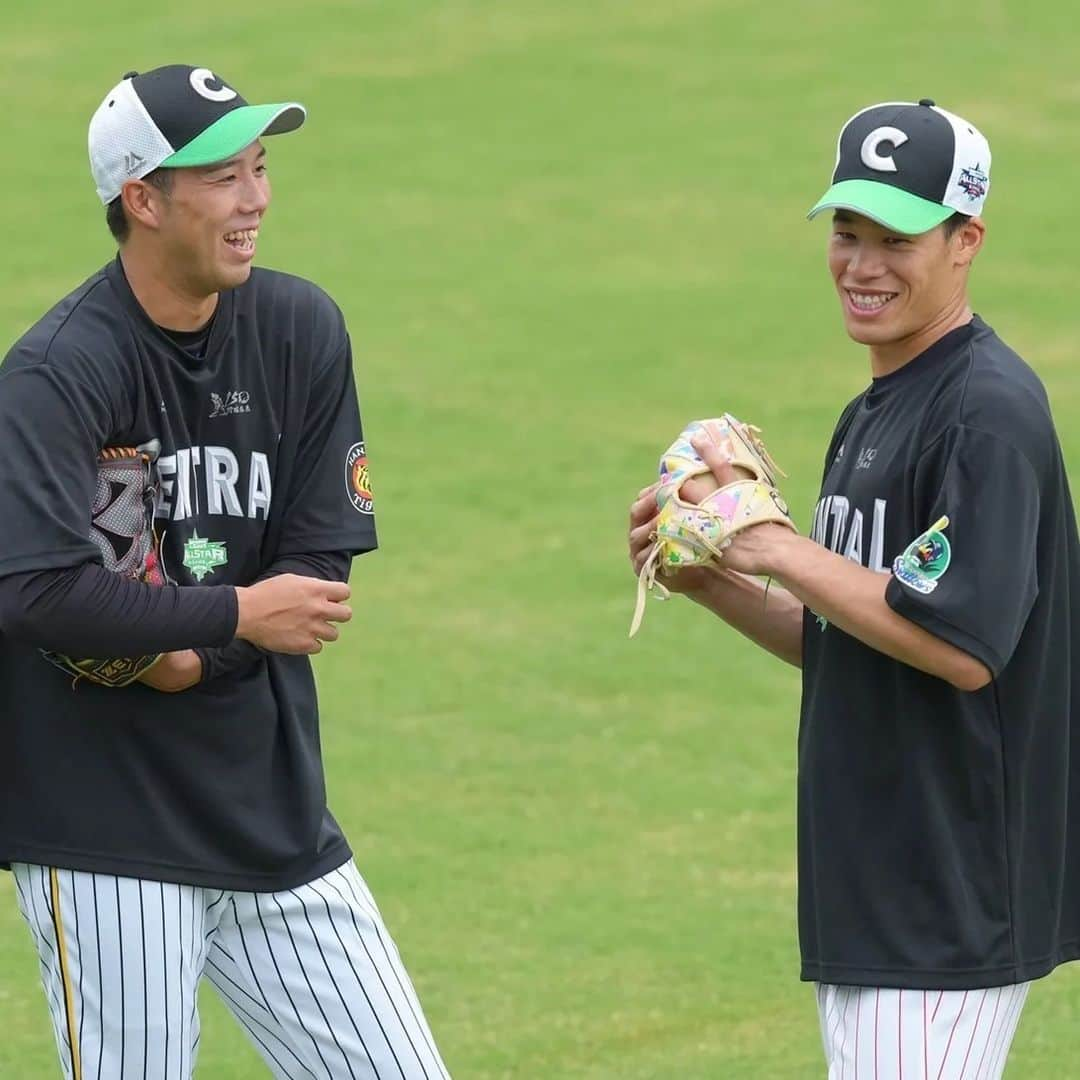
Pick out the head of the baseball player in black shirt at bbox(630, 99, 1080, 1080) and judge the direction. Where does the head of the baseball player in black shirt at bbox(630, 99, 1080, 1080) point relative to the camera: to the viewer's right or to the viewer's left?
to the viewer's left

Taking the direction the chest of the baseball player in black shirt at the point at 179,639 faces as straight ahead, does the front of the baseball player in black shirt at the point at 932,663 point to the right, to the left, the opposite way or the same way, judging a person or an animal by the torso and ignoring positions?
to the right

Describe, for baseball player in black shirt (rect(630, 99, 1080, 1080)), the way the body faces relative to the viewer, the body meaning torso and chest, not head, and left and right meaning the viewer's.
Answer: facing the viewer and to the left of the viewer

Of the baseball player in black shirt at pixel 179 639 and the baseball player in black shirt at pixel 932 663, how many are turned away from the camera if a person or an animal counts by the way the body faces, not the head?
0

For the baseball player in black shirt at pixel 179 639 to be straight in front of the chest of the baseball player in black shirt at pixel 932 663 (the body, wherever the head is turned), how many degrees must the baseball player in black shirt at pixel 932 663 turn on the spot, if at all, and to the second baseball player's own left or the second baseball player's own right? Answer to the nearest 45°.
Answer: approximately 45° to the second baseball player's own right

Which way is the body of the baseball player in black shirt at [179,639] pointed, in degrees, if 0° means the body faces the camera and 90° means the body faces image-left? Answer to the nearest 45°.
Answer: approximately 315°
